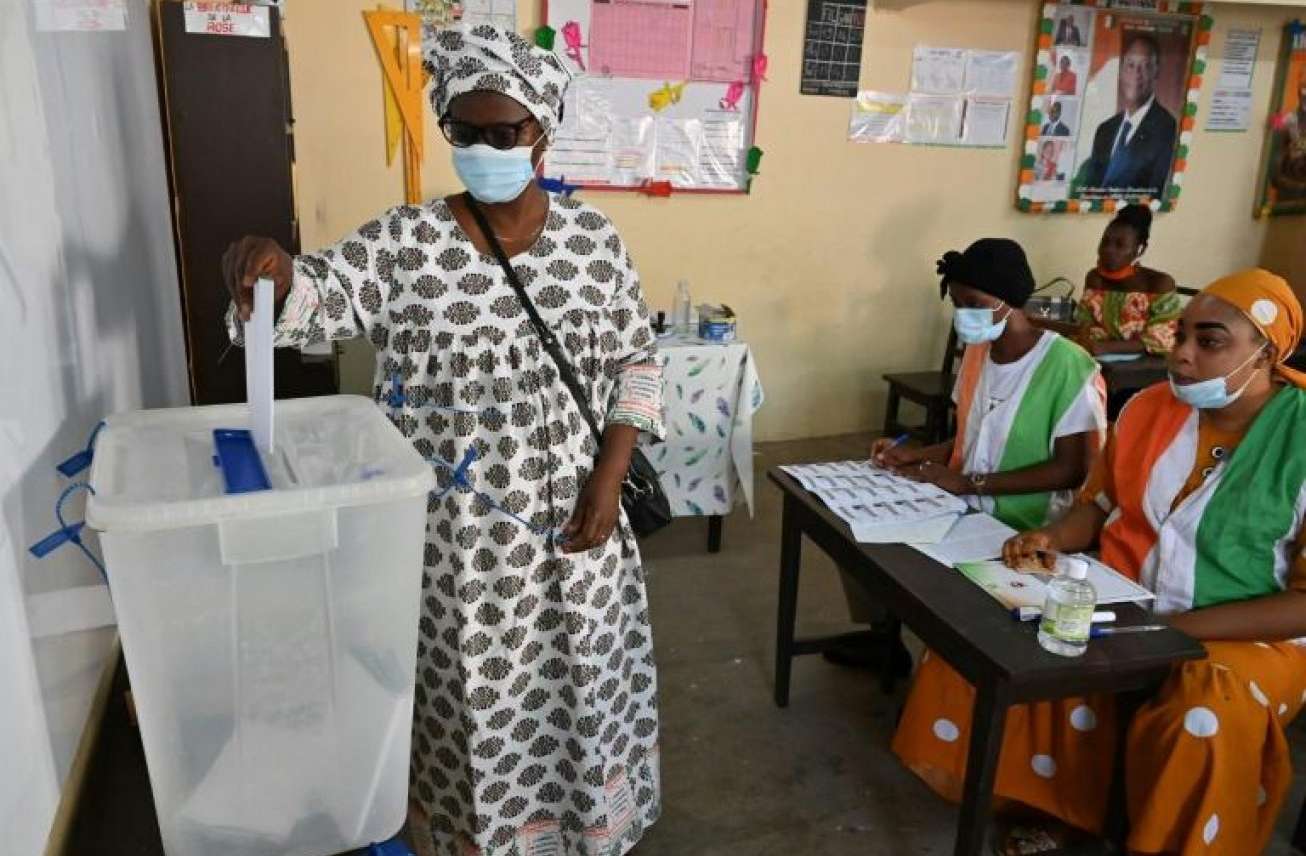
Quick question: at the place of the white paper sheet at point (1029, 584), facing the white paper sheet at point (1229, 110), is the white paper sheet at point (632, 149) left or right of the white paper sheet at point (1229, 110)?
left

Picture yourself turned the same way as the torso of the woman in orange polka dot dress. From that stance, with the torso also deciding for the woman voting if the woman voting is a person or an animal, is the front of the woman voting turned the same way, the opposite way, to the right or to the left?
to the left

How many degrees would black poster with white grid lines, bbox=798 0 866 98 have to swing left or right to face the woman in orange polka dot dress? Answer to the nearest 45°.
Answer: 0° — it already faces them

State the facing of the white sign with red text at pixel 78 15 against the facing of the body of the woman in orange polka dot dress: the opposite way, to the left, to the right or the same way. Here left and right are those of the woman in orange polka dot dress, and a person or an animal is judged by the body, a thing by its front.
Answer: to the left

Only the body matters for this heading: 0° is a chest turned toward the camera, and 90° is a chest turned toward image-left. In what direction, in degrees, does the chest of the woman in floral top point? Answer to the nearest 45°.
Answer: approximately 45°

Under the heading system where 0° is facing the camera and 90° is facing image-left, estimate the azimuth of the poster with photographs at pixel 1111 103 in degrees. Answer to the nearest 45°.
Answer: approximately 0°

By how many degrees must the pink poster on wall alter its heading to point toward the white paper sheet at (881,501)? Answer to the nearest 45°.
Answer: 0° — it already faces it

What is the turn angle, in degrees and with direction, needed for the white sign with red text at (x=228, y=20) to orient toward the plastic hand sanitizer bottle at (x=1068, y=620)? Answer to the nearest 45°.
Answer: approximately 45° to its left

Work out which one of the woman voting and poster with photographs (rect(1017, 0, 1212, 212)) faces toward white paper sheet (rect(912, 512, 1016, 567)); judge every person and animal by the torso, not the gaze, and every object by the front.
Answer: the poster with photographs

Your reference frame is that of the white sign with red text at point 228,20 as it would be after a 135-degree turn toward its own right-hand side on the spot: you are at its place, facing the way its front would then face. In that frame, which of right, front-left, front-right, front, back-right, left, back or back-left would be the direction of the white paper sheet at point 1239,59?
back-right
